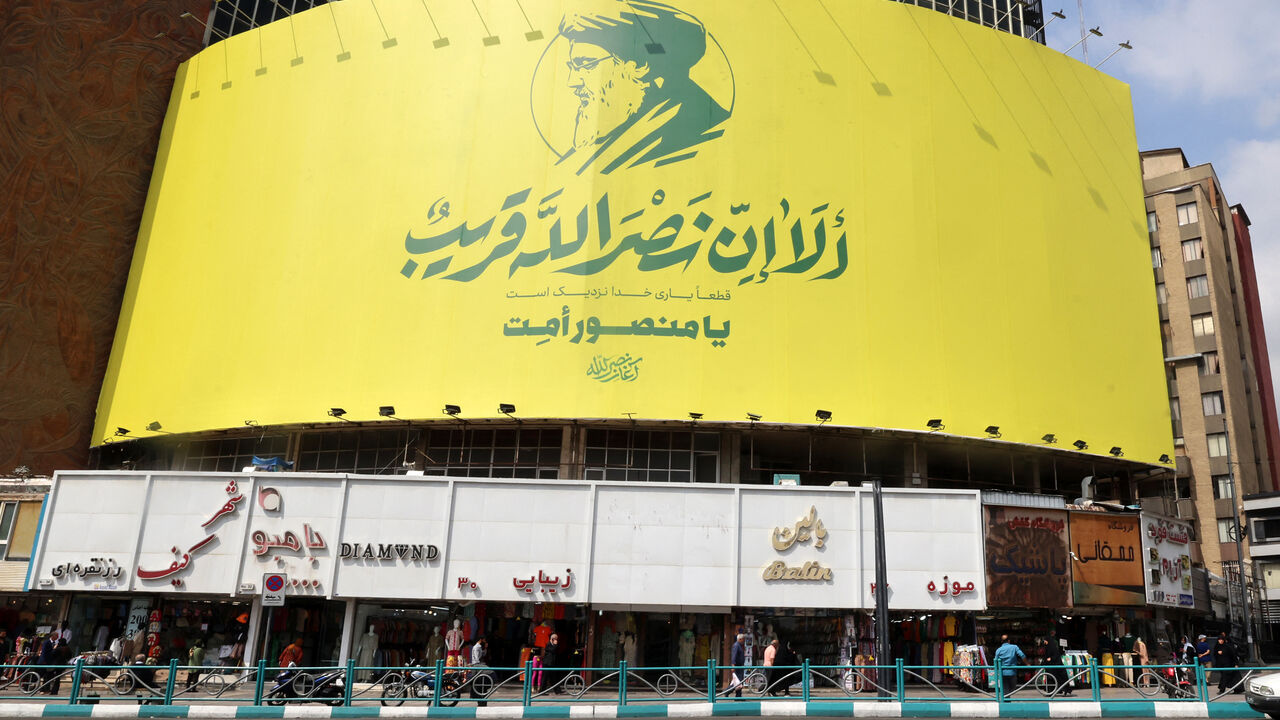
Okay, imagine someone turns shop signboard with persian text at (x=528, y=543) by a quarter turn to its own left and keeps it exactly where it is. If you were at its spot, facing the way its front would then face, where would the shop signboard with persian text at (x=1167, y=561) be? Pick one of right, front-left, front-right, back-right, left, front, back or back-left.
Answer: front

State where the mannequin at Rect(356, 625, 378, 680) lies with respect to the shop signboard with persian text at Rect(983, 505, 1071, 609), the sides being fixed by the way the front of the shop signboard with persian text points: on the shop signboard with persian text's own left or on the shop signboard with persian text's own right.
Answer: on the shop signboard with persian text's own right

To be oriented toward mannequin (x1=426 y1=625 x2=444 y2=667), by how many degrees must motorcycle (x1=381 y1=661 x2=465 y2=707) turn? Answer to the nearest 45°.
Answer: approximately 90° to its right

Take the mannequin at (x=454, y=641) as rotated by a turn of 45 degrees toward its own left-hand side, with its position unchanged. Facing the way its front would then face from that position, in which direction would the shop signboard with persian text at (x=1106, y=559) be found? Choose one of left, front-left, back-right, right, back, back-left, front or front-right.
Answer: front-left

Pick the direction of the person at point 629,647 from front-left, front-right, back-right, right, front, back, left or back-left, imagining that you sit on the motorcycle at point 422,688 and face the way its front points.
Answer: back-right

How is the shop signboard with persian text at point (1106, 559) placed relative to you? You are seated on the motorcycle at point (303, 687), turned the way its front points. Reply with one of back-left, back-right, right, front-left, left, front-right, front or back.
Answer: back

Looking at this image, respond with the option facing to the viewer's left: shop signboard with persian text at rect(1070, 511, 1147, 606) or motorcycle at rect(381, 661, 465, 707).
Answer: the motorcycle

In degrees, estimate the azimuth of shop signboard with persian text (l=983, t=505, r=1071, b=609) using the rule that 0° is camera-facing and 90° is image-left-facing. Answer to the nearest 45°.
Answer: approximately 0°

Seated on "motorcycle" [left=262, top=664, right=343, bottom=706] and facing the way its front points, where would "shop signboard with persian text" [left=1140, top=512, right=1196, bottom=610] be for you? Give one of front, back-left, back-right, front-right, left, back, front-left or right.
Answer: back

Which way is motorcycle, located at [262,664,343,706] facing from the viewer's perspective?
to the viewer's left

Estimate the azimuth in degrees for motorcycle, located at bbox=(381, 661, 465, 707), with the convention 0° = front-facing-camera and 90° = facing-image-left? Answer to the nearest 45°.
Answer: approximately 90°
